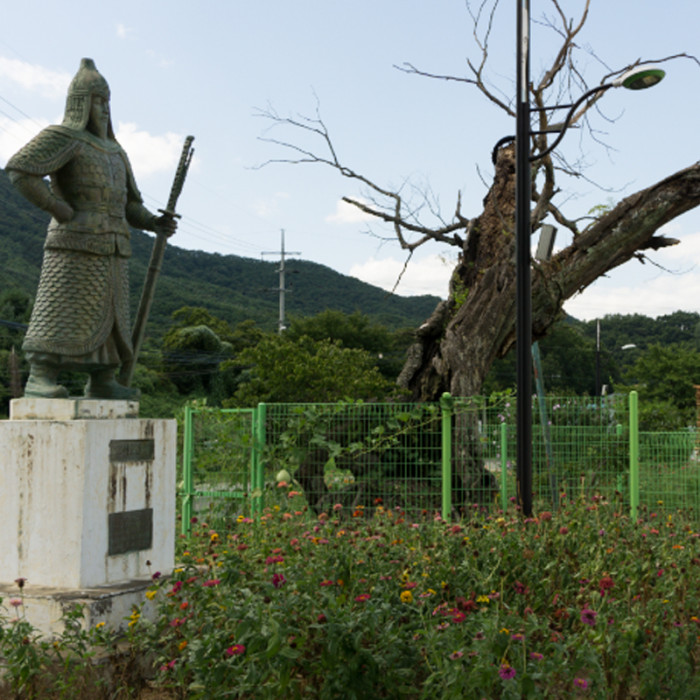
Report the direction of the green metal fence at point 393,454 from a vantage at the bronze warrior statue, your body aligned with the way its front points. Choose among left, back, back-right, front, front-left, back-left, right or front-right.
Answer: left

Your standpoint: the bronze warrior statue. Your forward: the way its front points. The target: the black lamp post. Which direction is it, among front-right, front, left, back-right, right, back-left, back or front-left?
front-left

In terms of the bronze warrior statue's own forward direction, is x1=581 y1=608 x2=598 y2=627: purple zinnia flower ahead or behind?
ahead

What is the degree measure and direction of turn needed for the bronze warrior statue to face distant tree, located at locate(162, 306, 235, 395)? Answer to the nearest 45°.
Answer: approximately 135° to its left

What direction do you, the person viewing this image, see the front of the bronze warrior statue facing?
facing the viewer and to the right of the viewer

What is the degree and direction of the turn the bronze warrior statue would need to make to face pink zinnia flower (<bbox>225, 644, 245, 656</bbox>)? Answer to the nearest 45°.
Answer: approximately 45° to its right

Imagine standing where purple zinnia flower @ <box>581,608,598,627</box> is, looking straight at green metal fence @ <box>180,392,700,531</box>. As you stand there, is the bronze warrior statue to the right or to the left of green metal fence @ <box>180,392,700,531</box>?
left
